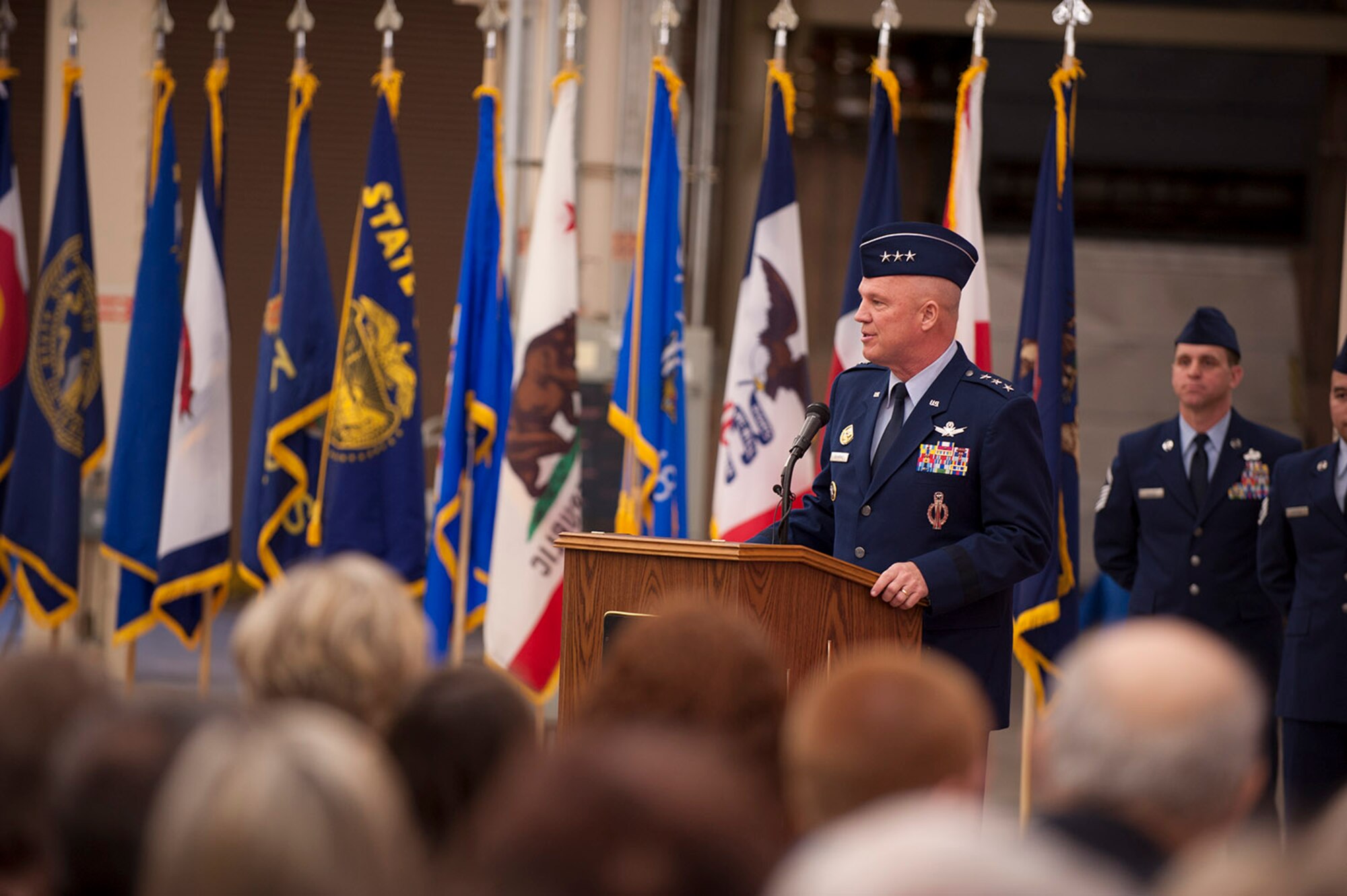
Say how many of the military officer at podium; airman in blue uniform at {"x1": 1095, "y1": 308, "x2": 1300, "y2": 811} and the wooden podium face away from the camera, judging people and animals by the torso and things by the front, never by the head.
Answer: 0

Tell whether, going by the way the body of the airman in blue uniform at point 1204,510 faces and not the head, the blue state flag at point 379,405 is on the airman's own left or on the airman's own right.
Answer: on the airman's own right

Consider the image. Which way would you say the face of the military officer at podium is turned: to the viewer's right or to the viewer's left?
to the viewer's left

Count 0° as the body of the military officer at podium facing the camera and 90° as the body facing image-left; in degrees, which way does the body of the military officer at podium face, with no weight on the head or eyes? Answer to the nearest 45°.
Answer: approximately 45°

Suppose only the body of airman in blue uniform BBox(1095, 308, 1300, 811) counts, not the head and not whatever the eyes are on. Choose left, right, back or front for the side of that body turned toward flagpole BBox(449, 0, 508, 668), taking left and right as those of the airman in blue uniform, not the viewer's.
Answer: right

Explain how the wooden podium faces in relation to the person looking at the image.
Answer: facing the viewer and to the left of the viewer

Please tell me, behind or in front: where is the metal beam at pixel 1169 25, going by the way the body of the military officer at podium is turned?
behind

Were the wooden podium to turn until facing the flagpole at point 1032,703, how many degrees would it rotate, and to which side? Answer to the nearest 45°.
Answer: approximately 180°

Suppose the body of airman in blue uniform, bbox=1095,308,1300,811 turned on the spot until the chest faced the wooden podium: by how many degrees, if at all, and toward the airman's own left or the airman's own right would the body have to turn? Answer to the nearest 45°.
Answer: approximately 45° to the airman's own right

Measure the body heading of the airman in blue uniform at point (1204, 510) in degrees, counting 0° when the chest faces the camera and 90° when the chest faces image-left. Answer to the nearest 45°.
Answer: approximately 0°

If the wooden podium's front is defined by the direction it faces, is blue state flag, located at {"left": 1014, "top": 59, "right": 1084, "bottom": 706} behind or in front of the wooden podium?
behind

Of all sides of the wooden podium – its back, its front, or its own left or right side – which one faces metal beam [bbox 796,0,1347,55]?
back

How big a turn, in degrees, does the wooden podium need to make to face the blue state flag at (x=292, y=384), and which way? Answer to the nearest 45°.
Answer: approximately 90° to its right

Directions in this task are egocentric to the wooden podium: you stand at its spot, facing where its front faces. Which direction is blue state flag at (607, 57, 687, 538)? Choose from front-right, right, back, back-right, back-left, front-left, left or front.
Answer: back-right

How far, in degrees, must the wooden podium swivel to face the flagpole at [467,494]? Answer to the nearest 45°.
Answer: approximately 90° to its right
